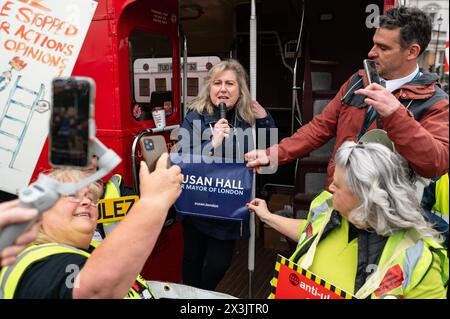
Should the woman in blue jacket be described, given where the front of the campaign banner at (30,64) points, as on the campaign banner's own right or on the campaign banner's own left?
on the campaign banner's own left

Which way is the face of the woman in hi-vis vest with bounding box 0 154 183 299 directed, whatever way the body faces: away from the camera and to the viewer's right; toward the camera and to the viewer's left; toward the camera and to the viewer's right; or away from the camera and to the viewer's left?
toward the camera and to the viewer's right

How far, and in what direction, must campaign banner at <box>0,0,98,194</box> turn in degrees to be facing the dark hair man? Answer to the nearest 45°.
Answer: approximately 45° to its left

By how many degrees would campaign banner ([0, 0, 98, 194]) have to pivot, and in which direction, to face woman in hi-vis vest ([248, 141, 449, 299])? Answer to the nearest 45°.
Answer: approximately 45° to its left

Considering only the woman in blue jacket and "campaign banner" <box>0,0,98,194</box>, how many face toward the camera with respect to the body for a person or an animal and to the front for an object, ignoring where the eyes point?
2

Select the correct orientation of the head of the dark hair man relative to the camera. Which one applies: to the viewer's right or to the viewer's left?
to the viewer's left

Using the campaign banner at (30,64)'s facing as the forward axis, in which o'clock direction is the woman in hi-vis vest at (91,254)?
The woman in hi-vis vest is roughly at 12 o'clock from the campaign banner.

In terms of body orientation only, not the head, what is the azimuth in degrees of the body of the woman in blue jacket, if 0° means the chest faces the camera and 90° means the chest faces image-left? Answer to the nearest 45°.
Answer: approximately 0°

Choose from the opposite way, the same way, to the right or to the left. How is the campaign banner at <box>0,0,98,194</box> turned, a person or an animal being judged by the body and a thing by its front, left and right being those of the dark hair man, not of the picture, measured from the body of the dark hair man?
to the left
